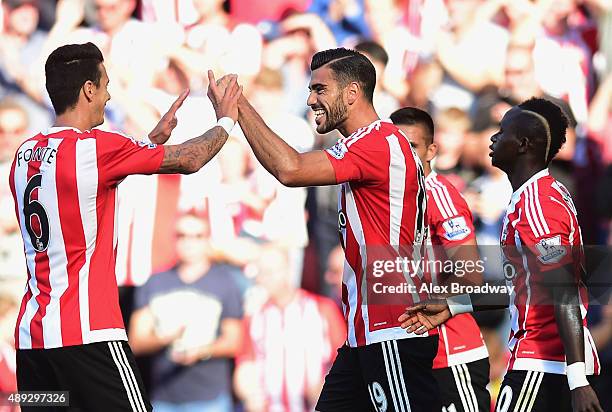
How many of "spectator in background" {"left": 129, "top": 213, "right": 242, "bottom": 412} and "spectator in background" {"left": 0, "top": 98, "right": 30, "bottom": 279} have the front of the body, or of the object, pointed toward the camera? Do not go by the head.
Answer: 2

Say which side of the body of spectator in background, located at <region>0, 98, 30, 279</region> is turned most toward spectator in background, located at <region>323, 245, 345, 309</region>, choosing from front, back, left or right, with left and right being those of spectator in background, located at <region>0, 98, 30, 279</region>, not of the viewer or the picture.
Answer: left

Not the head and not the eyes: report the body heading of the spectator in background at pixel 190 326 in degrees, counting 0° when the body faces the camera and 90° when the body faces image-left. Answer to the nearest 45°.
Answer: approximately 0°

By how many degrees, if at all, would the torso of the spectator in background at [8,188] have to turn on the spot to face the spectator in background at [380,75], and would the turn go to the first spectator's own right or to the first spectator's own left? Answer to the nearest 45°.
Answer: approximately 90° to the first spectator's own left

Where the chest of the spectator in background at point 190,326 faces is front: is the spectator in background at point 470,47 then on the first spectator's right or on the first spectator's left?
on the first spectator's left

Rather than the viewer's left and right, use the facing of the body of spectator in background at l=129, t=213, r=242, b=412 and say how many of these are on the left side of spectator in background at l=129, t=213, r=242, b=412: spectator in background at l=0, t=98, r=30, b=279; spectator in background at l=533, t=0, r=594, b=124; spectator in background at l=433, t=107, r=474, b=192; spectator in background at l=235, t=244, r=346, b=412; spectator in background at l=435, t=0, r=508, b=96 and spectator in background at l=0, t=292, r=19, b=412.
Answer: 4

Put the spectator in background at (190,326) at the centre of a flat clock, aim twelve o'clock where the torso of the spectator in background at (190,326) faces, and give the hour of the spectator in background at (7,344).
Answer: the spectator in background at (7,344) is roughly at 3 o'clock from the spectator in background at (190,326).
